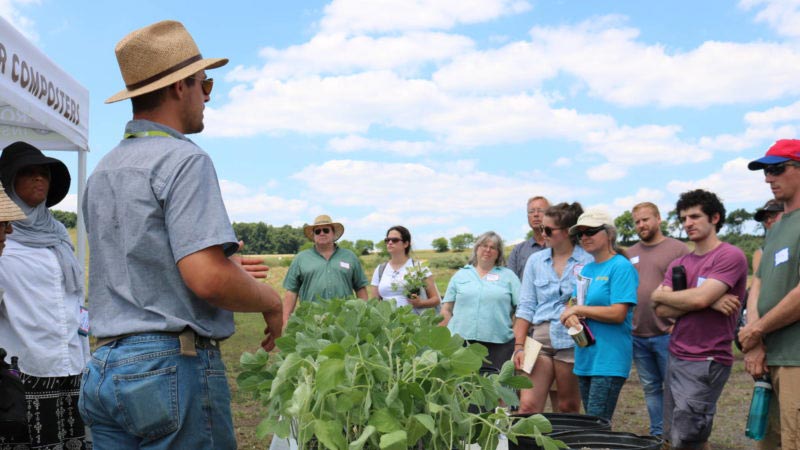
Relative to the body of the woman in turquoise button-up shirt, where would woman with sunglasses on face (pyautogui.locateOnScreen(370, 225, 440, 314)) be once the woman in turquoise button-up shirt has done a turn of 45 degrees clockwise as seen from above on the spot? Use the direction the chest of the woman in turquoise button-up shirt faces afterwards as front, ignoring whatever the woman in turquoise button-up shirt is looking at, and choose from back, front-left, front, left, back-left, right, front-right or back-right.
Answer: right

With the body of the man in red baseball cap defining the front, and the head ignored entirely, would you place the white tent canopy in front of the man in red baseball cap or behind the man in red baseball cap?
in front

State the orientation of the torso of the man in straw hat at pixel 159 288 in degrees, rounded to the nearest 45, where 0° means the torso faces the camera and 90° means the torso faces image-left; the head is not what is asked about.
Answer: approximately 225°

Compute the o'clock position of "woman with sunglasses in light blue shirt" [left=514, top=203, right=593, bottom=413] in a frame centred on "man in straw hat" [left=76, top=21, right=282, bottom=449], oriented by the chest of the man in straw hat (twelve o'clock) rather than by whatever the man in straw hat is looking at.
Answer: The woman with sunglasses in light blue shirt is roughly at 12 o'clock from the man in straw hat.

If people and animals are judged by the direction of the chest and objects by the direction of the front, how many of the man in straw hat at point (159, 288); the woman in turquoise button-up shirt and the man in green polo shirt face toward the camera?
2

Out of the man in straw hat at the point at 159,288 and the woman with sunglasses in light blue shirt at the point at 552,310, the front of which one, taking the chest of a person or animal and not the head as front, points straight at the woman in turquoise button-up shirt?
the man in straw hat

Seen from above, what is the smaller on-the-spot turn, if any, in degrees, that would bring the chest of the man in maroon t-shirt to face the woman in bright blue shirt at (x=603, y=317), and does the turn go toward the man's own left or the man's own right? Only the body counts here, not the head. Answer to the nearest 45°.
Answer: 0° — they already face them

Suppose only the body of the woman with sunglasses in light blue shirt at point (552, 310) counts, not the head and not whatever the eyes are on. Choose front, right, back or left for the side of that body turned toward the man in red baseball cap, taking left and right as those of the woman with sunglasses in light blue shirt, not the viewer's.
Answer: left

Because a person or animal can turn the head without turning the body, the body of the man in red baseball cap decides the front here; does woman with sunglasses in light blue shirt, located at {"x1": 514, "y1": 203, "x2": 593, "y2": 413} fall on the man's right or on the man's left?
on the man's right

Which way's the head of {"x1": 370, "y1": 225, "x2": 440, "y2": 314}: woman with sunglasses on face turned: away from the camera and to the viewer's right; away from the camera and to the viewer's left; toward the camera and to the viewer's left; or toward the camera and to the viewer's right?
toward the camera and to the viewer's left

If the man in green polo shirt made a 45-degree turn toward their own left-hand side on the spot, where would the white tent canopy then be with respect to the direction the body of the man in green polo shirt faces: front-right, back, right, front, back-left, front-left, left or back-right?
right

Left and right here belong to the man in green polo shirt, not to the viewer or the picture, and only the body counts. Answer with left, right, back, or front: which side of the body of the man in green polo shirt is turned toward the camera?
front

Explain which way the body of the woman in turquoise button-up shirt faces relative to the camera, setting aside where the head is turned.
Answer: toward the camera

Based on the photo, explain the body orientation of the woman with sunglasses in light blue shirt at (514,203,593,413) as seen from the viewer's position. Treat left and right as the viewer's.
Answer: facing the viewer and to the left of the viewer

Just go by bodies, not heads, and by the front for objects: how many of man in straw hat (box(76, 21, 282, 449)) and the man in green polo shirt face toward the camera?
1
